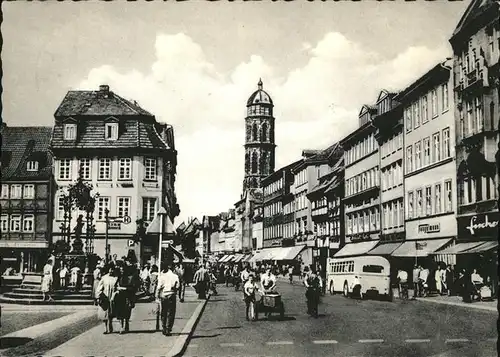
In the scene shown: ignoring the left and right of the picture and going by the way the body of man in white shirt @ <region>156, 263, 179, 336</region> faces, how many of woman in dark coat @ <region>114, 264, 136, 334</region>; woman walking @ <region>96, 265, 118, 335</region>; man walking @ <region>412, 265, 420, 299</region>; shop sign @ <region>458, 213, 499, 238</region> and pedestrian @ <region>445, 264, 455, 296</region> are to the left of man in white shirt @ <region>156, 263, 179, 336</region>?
2

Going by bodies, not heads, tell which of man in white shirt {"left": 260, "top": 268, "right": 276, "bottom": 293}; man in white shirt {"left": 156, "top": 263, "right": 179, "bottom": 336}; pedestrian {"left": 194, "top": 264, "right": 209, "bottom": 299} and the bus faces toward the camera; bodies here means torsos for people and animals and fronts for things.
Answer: man in white shirt {"left": 260, "top": 268, "right": 276, "bottom": 293}

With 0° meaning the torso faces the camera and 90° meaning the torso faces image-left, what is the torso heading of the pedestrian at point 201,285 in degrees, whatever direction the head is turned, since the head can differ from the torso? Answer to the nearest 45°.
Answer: approximately 180°

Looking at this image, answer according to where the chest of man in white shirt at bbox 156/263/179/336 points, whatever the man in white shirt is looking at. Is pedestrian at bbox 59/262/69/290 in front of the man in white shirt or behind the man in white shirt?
in front

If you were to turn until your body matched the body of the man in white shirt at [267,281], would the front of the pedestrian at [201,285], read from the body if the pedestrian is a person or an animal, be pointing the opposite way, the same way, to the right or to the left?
the opposite way

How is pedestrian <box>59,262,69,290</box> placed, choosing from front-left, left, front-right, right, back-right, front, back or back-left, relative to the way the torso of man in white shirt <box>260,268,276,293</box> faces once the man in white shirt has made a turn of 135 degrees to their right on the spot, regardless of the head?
front

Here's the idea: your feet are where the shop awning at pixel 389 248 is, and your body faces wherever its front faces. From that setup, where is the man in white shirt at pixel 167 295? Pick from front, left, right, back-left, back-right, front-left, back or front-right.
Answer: front-left

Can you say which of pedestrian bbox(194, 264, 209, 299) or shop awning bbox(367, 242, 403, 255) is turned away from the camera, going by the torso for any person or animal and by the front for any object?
the pedestrian

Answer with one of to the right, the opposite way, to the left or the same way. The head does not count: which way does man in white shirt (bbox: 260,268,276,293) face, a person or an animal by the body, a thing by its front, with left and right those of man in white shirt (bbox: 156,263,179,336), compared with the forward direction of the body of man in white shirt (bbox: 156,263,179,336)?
the opposite way

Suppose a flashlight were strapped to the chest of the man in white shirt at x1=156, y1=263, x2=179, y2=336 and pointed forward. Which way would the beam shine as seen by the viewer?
away from the camera

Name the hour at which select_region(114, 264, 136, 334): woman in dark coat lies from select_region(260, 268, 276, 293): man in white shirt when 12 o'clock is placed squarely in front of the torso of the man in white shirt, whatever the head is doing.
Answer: The woman in dark coat is roughly at 1 o'clock from the man in white shirt.
